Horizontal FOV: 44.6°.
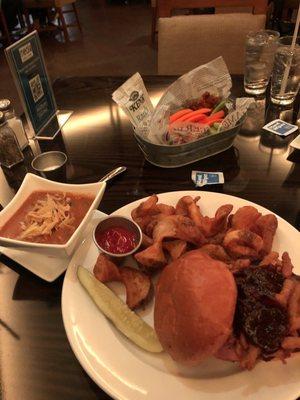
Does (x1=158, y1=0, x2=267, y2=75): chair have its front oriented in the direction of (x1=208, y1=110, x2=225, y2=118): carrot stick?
yes

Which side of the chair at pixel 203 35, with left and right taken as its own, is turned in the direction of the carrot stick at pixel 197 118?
front

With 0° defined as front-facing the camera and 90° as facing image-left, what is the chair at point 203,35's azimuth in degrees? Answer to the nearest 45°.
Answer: approximately 0°

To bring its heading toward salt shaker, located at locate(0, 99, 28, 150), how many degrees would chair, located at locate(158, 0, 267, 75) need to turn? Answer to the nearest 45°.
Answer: approximately 45° to its right

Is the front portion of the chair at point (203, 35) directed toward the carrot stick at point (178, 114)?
yes

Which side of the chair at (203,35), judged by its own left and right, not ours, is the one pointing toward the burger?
front

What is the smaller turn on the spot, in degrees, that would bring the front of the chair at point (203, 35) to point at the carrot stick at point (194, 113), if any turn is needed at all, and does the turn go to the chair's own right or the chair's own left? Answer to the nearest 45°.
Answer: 0° — it already faces it

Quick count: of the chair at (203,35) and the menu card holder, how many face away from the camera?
0

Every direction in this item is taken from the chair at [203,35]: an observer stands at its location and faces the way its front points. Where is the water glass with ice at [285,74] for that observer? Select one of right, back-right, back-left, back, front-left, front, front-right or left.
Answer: front-left

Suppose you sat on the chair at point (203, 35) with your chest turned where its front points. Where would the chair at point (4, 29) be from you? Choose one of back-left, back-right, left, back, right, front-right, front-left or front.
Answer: back-right

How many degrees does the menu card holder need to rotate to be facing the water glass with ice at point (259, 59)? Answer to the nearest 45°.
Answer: approximately 45° to its left
